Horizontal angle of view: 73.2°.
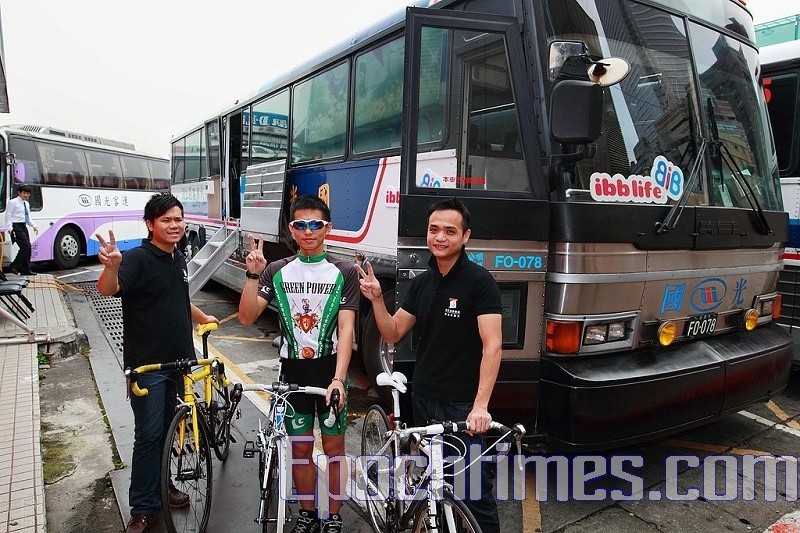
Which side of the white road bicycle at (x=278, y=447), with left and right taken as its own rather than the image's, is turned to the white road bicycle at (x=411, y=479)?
left

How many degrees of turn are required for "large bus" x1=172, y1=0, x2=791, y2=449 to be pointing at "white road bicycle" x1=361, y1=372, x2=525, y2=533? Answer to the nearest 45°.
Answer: approximately 90° to its right

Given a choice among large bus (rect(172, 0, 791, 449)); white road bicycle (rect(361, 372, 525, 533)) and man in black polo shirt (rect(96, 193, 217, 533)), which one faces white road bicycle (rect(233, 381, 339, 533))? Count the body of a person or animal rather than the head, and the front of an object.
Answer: the man in black polo shirt

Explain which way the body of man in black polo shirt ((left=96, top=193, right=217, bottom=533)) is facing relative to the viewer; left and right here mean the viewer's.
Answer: facing the viewer and to the right of the viewer

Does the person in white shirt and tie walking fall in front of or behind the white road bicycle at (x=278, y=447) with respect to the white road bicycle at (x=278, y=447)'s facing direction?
behind

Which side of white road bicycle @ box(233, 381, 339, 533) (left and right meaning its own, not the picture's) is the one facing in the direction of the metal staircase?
back

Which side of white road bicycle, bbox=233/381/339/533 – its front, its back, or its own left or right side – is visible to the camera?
front

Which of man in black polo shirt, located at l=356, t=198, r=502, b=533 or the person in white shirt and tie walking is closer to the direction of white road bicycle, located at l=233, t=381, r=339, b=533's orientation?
the man in black polo shirt

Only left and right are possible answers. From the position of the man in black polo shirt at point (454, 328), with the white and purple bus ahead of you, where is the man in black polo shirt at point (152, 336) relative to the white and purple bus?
left

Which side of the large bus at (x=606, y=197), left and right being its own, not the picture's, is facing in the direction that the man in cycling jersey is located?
right

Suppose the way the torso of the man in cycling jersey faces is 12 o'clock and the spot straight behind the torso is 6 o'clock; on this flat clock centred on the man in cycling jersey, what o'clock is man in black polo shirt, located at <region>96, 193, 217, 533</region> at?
The man in black polo shirt is roughly at 4 o'clock from the man in cycling jersey.

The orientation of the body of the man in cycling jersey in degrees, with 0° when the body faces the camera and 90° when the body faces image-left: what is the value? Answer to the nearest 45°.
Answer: approximately 0°

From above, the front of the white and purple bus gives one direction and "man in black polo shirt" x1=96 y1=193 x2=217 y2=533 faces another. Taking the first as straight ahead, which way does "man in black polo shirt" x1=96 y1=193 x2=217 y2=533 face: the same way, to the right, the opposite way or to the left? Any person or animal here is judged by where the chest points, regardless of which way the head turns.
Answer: to the left
